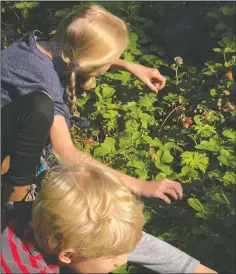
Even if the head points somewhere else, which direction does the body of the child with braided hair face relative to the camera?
to the viewer's right

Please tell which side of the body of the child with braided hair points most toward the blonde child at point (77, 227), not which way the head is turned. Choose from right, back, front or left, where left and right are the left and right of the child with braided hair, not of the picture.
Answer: right
